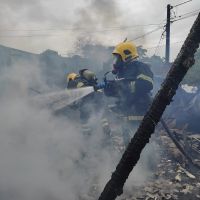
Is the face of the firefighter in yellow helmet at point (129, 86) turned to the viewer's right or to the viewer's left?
to the viewer's left

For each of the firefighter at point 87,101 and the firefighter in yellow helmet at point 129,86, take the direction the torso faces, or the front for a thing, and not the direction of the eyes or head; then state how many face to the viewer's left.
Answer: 2

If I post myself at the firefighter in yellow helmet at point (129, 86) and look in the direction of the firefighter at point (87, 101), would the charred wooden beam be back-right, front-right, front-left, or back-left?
back-left

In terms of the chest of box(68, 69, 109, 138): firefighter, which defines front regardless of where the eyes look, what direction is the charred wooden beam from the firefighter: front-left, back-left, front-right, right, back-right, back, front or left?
left

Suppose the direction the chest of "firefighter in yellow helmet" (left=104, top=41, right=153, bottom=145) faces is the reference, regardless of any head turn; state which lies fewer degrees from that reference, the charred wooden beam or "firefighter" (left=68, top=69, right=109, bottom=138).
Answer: the firefighter

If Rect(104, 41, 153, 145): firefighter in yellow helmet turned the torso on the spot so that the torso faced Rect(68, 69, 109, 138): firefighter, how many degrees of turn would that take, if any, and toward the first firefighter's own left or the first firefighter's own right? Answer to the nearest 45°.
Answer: approximately 45° to the first firefighter's own right

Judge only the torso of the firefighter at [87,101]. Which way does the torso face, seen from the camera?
to the viewer's left

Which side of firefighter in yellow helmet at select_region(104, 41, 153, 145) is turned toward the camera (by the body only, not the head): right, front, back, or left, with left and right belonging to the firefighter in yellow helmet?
left
